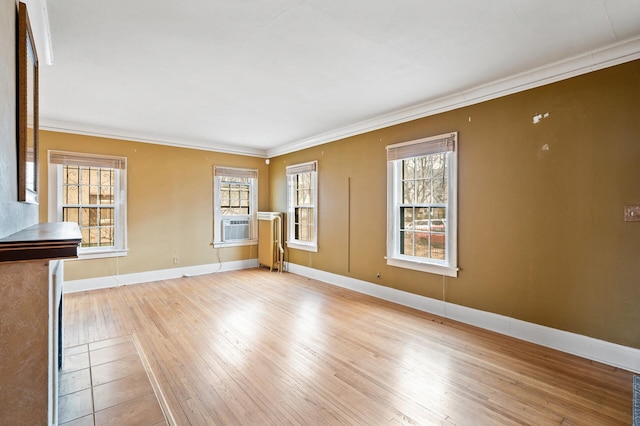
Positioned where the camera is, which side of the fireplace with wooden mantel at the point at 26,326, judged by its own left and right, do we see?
right

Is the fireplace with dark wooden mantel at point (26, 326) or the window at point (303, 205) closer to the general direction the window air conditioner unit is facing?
the fireplace with dark wooden mantel

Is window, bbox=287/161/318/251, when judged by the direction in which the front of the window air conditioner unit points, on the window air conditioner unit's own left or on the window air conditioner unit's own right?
on the window air conditioner unit's own left

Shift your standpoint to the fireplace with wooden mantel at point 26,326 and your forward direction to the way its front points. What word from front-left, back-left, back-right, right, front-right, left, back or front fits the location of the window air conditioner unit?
front-left

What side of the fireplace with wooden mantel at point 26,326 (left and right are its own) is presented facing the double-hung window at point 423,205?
front

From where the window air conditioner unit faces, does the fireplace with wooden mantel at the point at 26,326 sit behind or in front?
in front

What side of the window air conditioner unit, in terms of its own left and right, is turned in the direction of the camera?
front

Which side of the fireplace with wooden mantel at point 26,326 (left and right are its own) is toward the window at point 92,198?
left

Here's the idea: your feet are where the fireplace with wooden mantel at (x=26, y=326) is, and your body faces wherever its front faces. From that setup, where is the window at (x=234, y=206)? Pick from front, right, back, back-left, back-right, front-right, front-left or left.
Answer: front-left

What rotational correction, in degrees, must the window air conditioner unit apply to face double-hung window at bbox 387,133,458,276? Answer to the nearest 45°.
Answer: approximately 45° to its left

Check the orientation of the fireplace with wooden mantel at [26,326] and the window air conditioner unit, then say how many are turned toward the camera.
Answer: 1
